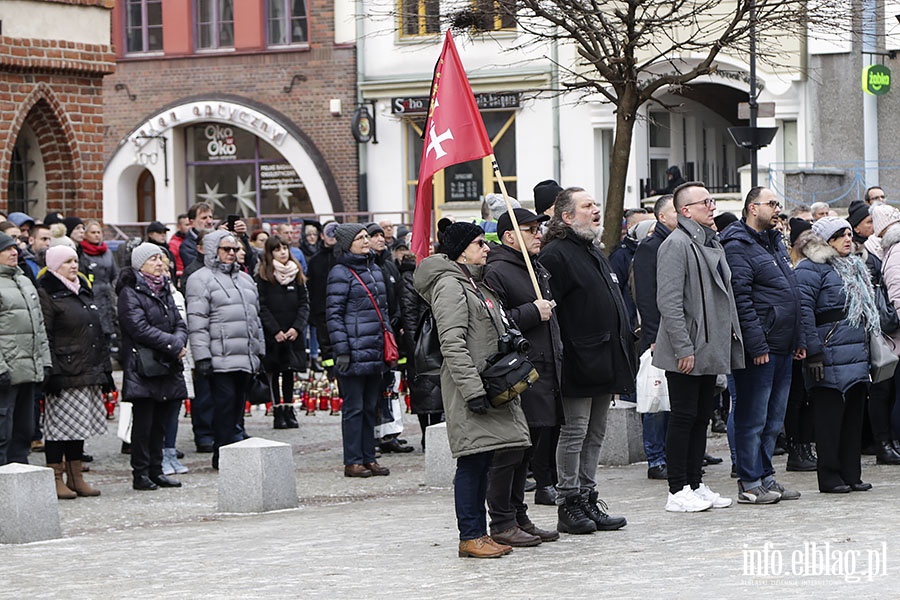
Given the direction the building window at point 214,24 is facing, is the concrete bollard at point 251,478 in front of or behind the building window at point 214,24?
in front

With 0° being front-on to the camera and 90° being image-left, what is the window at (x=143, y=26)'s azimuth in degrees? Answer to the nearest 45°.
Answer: approximately 0°

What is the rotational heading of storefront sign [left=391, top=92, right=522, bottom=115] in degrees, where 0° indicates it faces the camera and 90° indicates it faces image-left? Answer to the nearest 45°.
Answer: approximately 0°

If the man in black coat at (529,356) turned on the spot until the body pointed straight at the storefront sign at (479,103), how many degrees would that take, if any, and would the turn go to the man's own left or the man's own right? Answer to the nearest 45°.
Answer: approximately 90° to the man's own left

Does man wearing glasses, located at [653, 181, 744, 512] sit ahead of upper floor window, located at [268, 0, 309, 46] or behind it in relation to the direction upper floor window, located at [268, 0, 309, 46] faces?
ahead

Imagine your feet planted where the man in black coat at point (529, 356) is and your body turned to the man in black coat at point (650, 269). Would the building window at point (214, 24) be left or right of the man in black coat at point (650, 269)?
left

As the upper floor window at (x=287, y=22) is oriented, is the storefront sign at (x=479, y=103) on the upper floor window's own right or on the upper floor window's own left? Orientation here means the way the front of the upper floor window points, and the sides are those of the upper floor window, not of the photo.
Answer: on the upper floor window's own left

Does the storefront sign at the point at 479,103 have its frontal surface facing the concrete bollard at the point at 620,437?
yes
